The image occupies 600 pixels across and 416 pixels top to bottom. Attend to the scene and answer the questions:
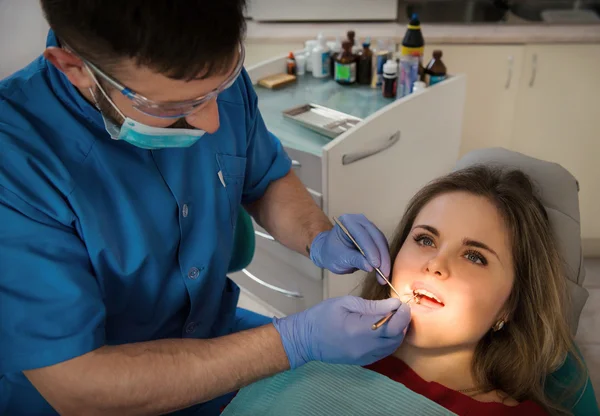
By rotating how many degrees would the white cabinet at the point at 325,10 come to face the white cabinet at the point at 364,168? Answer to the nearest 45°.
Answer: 0° — it already faces it

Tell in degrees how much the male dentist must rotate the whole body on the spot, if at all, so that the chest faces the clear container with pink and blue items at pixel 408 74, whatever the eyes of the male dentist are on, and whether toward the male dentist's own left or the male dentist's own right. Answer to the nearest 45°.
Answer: approximately 90° to the male dentist's own left

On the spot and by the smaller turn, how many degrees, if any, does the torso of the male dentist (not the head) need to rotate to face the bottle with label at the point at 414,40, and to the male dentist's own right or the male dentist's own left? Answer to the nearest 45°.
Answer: approximately 90° to the male dentist's own left

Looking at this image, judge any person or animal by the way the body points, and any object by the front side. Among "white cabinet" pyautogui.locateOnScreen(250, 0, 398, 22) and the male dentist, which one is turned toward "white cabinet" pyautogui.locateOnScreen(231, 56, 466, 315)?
"white cabinet" pyautogui.locateOnScreen(250, 0, 398, 22)

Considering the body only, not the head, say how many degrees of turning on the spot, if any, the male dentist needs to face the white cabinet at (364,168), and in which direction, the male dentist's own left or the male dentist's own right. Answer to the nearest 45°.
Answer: approximately 90° to the male dentist's own left

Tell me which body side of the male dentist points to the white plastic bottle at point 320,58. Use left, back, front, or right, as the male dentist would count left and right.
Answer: left

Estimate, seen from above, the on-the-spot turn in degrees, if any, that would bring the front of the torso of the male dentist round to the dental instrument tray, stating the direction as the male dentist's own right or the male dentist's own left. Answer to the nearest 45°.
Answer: approximately 90° to the male dentist's own left

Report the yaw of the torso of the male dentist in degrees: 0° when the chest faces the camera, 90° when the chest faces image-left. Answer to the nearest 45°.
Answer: approximately 315°
